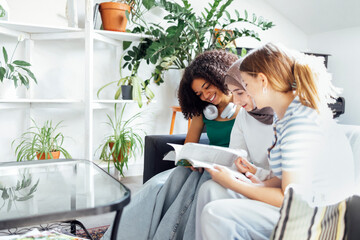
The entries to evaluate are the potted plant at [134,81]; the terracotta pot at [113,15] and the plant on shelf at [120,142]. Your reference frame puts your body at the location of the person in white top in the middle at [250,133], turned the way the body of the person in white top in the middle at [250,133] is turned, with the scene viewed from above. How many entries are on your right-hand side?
3

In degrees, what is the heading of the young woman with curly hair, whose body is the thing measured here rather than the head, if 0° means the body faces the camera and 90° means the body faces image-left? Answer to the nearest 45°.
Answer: approximately 45°

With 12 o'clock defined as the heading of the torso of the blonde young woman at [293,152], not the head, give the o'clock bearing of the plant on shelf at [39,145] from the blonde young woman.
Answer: The plant on shelf is roughly at 1 o'clock from the blonde young woman.

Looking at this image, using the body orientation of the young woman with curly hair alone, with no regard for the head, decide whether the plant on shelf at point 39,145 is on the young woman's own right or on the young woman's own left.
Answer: on the young woman's own right

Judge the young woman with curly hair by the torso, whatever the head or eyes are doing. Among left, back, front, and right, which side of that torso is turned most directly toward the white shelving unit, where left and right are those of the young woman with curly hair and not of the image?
right

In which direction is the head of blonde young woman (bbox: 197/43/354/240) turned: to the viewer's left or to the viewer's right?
to the viewer's left

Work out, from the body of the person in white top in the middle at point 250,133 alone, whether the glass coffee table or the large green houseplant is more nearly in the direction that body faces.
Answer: the glass coffee table

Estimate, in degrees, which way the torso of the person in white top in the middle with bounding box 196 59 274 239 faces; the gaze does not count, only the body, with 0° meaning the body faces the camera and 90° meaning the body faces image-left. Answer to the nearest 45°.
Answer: approximately 45°

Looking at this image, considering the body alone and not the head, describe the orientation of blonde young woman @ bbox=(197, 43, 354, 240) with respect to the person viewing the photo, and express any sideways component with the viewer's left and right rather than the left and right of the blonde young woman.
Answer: facing to the left of the viewer

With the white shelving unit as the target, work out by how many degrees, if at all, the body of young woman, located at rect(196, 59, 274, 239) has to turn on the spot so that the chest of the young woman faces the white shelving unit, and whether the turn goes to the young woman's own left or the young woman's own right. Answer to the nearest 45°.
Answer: approximately 90° to the young woman's own right

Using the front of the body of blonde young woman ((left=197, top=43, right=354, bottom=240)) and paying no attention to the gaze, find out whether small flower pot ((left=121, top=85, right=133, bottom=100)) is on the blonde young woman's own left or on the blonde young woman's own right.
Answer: on the blonde young woman's own right
